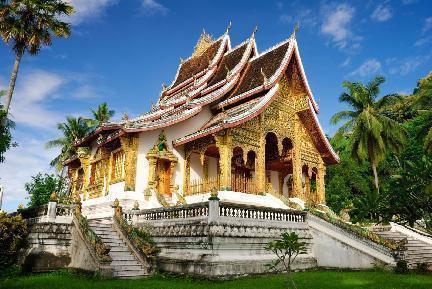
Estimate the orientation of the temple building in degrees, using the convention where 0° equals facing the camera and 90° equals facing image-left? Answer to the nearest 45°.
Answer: approximately 315°

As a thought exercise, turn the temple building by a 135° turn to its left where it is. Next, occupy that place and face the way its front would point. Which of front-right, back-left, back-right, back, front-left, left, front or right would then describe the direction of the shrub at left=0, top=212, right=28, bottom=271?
back-left

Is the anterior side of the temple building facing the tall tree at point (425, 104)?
no

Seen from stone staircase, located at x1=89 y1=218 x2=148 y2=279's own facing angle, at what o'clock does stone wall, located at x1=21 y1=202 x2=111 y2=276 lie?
The stone wall is roughly at 4 o'clock from the stone staircase.

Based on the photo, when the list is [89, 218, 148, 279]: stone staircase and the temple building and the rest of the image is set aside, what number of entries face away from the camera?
0

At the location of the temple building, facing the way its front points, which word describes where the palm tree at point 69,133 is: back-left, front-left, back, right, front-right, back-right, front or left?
back

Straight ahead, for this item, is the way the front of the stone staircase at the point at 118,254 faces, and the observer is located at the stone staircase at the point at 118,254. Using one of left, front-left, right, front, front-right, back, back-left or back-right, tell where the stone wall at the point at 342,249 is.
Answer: left

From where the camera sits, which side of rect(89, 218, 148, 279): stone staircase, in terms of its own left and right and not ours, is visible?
front

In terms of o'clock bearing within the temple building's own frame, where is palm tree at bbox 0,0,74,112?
The palm tree is roughly at 4 o'clock from the temple building.

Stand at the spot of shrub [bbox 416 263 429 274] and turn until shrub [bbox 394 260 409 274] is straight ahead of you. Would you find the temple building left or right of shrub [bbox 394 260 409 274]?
right

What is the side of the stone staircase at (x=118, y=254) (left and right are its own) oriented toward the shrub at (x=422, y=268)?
left

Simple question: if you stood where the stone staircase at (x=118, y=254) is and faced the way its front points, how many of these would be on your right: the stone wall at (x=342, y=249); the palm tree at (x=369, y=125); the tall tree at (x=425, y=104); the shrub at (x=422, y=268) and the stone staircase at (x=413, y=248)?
0
